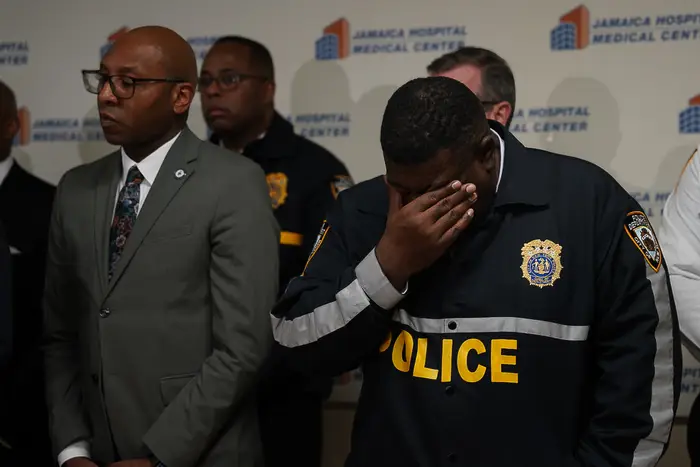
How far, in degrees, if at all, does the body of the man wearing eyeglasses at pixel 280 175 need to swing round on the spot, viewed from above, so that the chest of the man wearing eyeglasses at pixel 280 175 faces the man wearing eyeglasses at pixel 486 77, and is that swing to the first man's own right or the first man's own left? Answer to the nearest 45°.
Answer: approximately 90° to the first man's own left

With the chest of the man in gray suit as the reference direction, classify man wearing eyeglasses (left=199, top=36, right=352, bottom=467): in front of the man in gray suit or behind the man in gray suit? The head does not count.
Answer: behind

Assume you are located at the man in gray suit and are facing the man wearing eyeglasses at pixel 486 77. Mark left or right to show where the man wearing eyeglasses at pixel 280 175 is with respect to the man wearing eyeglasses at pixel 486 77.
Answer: left

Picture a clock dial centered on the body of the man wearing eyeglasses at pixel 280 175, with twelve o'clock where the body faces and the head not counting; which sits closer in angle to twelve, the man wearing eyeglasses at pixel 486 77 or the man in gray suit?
the man in gray suit

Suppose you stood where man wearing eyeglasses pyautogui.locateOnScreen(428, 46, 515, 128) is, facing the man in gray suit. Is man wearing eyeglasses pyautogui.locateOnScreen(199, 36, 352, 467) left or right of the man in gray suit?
right

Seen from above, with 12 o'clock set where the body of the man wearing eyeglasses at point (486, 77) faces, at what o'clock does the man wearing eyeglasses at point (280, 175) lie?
the man wearing eyeglasses at point (280, 175) is roughly at 2 o'clock from the man wearing eyeglasses at point (486, 77).

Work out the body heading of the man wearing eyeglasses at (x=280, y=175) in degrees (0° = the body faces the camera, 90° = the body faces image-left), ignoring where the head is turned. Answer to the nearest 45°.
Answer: approximately 45°

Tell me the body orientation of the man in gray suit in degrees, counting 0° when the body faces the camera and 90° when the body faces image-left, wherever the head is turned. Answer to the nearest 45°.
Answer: approximately 45°
